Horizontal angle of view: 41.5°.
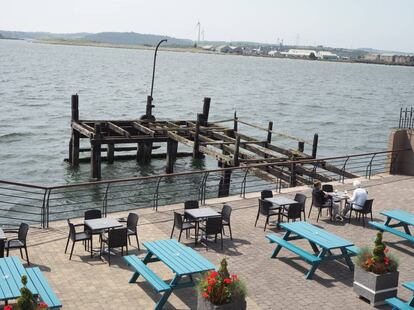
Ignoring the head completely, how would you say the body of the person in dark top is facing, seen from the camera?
to the viewer's right

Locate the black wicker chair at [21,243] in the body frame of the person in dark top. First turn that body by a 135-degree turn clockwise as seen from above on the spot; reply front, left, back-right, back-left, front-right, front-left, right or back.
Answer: front

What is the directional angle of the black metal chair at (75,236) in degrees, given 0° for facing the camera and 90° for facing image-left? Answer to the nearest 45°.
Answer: approximately 270°

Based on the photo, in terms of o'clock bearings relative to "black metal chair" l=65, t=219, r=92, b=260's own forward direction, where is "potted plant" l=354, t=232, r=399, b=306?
The potted plant is roughly at 1 o'clock from the black metal chair.

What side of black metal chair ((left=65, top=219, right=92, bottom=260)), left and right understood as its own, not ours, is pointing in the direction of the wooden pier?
left

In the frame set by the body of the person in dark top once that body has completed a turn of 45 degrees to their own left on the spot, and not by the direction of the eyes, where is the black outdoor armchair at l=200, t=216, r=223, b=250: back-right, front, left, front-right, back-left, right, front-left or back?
back

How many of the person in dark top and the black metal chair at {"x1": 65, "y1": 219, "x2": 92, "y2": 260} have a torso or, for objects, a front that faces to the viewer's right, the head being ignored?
2

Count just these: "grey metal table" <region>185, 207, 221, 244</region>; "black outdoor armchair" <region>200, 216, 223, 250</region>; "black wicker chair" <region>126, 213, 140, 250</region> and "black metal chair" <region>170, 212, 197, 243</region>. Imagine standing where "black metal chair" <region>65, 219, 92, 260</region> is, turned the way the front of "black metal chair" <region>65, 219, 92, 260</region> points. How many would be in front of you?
4

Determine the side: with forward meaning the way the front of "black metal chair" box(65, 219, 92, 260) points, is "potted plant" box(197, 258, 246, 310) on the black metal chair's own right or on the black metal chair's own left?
on the black metal chair's own right

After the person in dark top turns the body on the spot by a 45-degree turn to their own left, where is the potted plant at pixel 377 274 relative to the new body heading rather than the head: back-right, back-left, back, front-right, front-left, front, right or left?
back-right

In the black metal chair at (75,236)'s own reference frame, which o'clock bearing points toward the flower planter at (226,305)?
The flower planter is roughly at 2 o'clock from the black metal chair.

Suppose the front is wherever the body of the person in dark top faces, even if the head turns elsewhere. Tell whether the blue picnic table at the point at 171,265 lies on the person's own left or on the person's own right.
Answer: on the person's own right

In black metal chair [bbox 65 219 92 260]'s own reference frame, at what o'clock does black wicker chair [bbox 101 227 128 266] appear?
black wicker chair [bbox 101 227 128 266] is roughly at 1 o'clock from black metal chair [bbox 65 219 92 260].

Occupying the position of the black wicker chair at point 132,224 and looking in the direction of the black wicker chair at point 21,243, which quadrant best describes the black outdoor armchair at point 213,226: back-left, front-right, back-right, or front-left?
back-left
